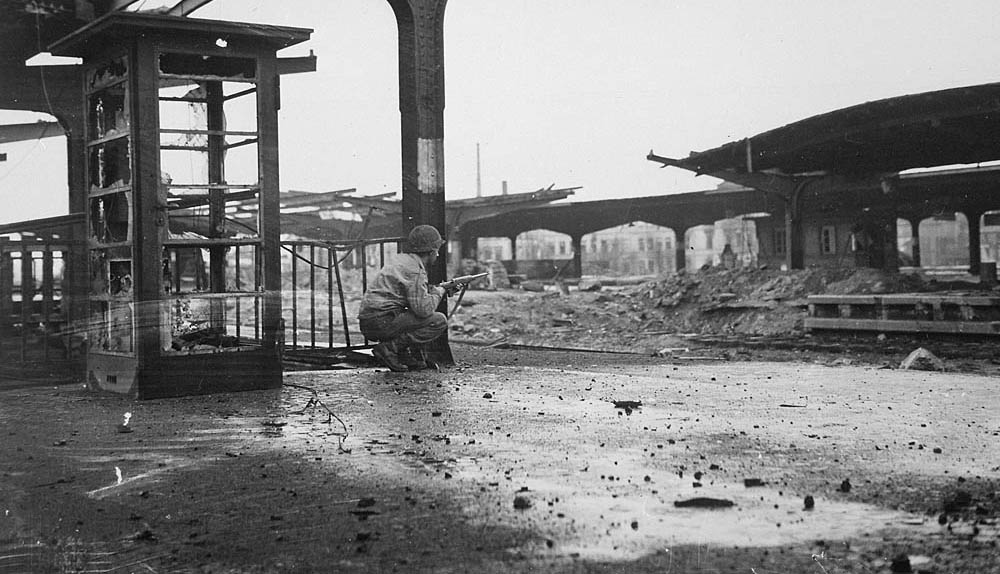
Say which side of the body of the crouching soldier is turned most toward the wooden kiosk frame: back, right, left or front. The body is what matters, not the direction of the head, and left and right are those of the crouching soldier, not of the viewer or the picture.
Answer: back

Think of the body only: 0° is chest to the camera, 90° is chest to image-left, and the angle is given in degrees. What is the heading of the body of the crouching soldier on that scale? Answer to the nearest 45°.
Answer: approximately 225°

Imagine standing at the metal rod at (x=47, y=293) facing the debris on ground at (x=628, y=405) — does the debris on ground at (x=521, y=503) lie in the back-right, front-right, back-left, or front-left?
front-right

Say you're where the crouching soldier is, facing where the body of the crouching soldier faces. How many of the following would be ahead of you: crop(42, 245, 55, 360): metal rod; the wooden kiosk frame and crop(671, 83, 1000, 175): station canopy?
1

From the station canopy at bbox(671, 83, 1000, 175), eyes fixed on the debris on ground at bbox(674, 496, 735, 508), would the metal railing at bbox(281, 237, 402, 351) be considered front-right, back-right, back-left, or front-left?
front-right

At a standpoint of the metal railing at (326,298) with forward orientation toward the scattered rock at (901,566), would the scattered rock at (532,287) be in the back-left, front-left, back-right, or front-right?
back-left

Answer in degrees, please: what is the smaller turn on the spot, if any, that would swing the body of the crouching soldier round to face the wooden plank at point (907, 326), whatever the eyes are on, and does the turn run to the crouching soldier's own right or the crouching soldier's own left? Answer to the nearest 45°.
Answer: approximately 45° to the crouching soldier's own right

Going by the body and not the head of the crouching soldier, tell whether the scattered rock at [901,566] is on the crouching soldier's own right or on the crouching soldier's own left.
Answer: on the crouching soldier's own right

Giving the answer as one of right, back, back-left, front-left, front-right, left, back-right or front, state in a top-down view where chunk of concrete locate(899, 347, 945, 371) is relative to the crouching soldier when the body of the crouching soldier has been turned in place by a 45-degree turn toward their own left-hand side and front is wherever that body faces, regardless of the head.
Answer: right

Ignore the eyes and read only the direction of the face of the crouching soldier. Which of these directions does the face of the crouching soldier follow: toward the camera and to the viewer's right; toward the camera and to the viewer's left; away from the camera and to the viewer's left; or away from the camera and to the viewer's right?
away from the camera and to the viewer's right

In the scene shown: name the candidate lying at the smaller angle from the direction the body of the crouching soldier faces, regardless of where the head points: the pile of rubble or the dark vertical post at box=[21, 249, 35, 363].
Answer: the pile of rubble

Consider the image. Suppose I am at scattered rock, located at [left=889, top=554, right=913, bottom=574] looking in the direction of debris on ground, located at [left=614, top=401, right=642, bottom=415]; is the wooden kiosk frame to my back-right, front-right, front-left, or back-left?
front-left

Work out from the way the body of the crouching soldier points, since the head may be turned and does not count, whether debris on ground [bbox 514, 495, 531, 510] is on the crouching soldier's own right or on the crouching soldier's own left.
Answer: on the crouching soldier's own right

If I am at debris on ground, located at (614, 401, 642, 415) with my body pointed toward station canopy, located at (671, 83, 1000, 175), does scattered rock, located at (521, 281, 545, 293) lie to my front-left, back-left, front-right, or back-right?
front-left

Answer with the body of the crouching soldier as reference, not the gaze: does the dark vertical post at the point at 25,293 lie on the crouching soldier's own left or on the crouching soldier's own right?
on the crouching soldier's own left

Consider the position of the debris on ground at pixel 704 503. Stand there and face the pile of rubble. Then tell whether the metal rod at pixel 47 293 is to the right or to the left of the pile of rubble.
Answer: left

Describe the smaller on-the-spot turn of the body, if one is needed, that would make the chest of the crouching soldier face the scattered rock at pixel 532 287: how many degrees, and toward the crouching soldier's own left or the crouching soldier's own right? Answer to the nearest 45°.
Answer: approximately 45° to the crouching soldier's own left
